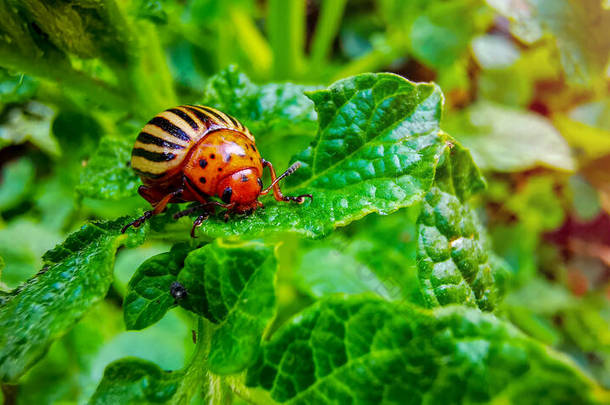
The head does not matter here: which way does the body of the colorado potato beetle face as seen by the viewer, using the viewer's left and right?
facing the viewer and to the right of the viewer
